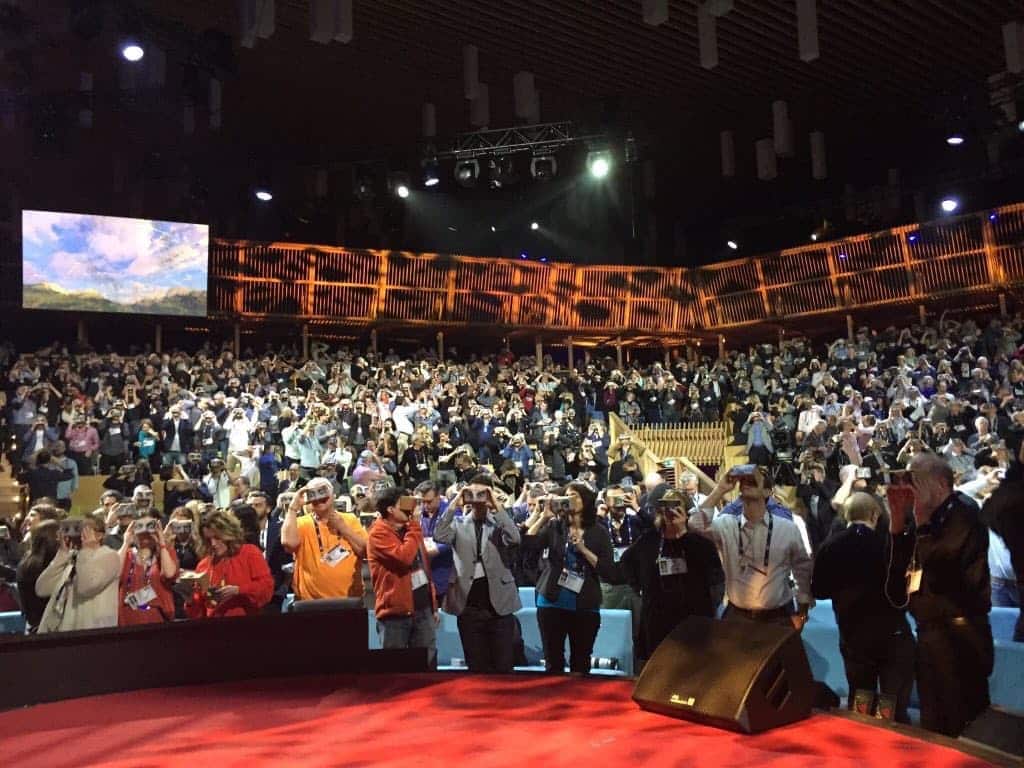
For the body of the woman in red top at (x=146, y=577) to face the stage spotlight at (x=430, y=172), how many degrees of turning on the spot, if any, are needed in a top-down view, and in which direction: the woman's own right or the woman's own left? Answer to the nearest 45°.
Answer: approximately 135° to the woman's own left

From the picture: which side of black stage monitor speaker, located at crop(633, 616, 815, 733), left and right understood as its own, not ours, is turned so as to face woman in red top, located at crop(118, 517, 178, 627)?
right

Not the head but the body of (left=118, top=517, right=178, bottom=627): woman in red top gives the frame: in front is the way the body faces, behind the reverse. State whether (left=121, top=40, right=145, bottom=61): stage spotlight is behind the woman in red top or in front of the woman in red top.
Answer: behind

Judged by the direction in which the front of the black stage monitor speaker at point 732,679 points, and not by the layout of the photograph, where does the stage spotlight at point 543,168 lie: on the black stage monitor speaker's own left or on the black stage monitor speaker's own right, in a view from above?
on the black stage monitor speaker's own right

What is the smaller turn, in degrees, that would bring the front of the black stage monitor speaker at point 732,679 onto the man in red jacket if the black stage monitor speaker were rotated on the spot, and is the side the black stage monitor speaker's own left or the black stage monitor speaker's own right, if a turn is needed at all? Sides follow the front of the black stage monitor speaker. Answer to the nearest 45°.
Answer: approximately 90° to the black stage monitor speaker's own right

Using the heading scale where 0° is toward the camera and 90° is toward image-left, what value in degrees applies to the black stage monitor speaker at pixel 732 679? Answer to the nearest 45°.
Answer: approximately 45°
